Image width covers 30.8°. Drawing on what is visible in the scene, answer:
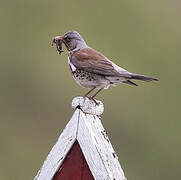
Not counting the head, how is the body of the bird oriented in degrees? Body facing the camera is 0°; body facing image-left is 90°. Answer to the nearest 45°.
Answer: approximately 90°
